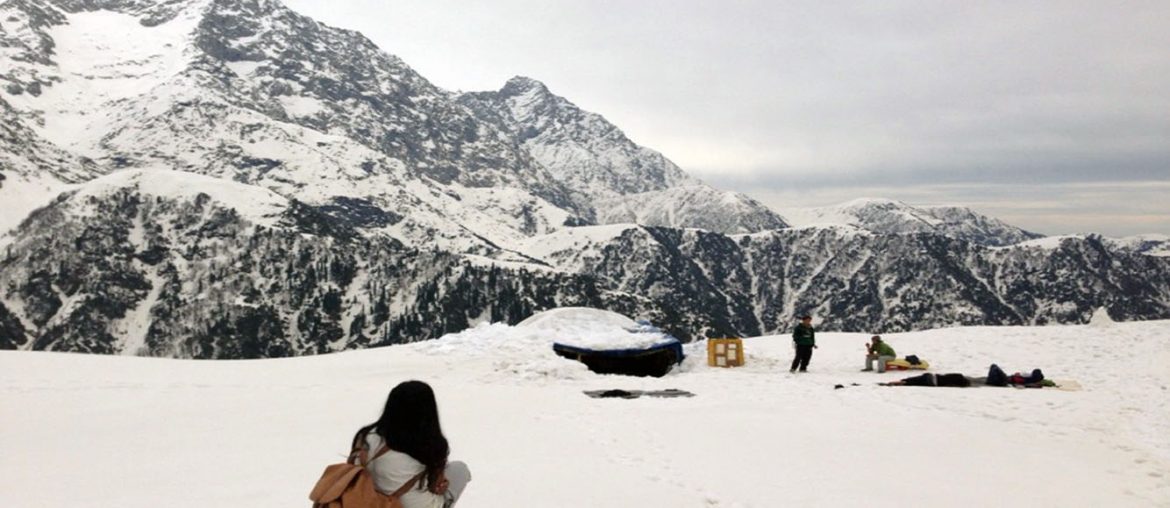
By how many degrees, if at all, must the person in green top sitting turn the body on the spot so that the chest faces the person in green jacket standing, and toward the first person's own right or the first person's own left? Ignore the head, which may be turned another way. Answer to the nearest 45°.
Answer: approximately 45° to the first person's own left

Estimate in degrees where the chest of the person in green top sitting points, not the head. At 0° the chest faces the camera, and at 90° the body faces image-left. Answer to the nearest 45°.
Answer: approximately 90°

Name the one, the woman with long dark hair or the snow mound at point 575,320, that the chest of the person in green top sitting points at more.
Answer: the snow mound

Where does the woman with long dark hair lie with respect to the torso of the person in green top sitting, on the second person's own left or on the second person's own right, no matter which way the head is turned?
on the second person's own left

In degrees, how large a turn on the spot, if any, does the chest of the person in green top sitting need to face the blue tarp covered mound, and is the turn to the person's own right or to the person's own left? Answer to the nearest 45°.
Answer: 0° — they already face it

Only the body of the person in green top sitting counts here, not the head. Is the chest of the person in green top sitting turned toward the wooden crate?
yes

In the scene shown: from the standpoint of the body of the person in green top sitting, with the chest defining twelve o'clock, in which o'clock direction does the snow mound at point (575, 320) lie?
The snow mound is roughly at 12 o'clock from the person in green top sitting.
